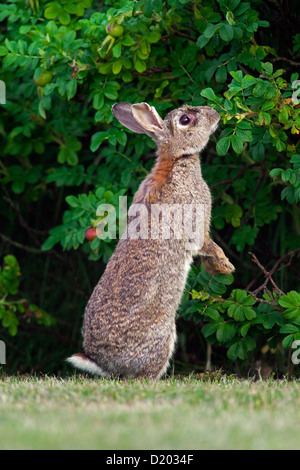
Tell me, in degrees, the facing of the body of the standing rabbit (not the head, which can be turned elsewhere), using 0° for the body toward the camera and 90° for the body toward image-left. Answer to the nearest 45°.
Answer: approximately 270°

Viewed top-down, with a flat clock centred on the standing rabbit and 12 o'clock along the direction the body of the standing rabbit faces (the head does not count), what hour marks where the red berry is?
The red berry is roughly at 8 o'clock from the standing rabbit.
